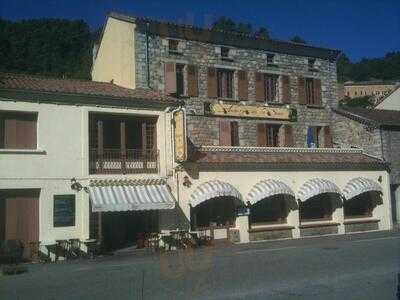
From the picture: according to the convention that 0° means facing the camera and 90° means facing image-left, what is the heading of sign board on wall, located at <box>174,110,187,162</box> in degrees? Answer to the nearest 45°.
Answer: approximately 45°

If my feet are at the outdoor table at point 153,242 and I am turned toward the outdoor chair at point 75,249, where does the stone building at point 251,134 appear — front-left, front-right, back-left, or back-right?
back-right

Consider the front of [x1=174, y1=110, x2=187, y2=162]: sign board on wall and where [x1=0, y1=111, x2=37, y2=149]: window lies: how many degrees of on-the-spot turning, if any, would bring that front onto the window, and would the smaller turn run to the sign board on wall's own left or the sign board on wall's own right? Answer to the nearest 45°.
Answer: approximately 45° to the sign board on wall's own right

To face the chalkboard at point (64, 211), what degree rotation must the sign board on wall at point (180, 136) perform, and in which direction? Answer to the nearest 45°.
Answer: approximately 45° to its right
